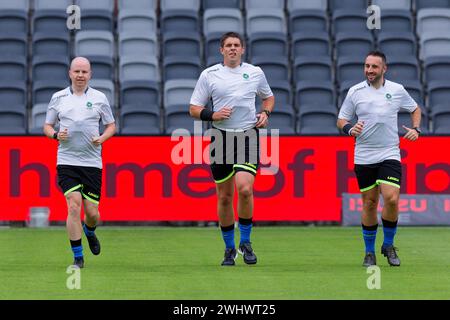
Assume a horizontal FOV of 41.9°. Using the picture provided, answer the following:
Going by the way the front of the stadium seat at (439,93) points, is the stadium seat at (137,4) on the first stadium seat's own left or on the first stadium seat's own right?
on the first stadium seat's own right

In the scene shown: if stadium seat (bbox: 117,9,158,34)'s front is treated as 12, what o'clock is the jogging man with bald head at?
The jogging man with bald head is roughly at 12 o'clock from the stadium seat.

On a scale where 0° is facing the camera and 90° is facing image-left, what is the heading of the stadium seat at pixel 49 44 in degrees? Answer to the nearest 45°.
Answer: approximately 0°

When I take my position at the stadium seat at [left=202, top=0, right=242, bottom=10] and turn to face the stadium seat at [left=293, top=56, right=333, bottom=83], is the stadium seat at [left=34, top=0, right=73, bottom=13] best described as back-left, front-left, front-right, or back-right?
back-right

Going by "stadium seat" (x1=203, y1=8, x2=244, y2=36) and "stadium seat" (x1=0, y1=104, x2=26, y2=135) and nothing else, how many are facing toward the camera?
2
